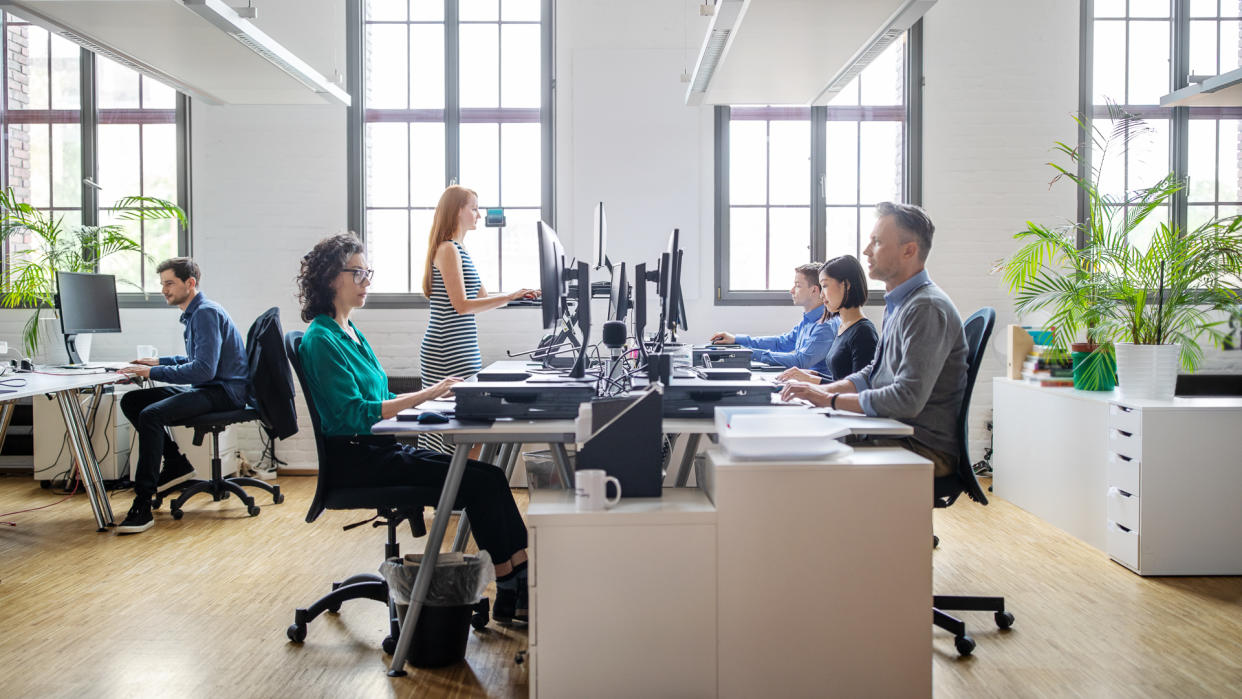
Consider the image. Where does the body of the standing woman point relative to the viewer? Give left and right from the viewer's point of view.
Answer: facing to the right of the viewer

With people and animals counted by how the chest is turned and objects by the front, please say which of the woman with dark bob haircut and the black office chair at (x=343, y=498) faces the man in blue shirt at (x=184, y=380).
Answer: the woman with dark bob haircut

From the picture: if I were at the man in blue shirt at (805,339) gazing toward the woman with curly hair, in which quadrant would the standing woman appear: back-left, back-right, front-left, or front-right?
front-right

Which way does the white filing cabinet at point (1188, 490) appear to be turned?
to the viewer's left

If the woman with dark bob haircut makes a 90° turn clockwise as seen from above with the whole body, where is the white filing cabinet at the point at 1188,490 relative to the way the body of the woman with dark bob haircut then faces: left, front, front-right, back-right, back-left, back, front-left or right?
right

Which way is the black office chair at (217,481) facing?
to the viewer's left

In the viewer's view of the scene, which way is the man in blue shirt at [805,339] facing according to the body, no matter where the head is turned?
to the viewer's left

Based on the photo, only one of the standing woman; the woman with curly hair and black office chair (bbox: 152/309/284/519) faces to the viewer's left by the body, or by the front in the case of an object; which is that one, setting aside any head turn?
the black office chair

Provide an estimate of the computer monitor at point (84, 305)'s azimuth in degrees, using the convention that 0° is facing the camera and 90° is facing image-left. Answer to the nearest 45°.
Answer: approximately 315°

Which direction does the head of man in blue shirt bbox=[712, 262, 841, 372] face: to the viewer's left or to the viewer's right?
to the viewer's left

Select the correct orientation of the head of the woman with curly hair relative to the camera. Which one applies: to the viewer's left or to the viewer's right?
to the viewer's right

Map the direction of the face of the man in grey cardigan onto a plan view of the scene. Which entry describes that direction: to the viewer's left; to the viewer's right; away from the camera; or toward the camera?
to the viewer's left

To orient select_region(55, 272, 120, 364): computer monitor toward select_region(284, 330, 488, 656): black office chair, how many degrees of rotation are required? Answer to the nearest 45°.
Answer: approximately 45° to its right

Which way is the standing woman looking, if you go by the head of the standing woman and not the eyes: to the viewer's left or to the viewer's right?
to the viewer's right
